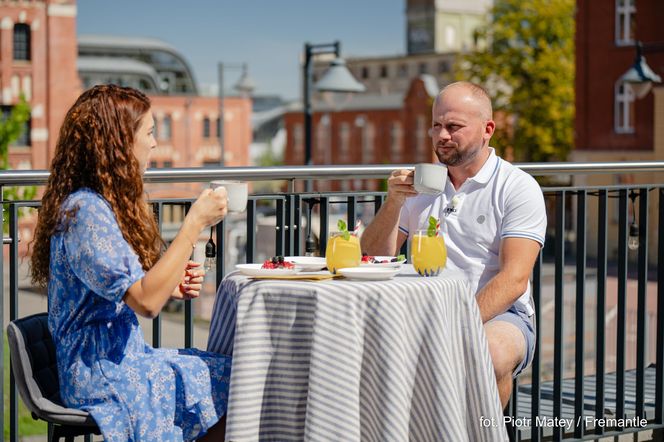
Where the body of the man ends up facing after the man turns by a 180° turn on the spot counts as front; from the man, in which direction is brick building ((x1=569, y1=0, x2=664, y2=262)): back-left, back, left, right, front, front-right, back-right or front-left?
front-left

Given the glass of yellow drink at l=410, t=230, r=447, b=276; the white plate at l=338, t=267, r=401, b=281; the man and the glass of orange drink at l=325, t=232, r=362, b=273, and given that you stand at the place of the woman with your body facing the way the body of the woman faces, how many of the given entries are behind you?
0

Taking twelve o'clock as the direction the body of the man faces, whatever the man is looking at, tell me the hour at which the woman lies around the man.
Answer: The woman is roughly at 12 o'clock from the man.

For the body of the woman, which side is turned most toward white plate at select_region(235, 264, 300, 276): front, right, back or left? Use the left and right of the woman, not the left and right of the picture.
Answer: front

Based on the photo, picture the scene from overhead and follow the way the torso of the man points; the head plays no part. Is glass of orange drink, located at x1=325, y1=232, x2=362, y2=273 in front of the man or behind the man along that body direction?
in front

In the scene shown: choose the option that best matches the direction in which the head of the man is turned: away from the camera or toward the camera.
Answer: toward the camera

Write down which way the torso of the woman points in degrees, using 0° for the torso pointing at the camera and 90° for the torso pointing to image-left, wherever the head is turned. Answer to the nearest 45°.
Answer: approximately 270°

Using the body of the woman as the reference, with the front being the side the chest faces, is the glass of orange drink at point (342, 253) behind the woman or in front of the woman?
in front

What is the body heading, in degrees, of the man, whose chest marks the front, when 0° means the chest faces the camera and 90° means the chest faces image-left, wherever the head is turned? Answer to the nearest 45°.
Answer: approximately 45°

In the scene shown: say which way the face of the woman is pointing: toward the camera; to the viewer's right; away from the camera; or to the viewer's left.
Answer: to the viewer's right

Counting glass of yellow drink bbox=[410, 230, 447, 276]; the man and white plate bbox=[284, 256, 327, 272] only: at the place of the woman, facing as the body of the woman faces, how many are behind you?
0

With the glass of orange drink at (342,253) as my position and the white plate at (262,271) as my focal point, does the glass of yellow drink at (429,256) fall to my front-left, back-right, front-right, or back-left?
back-left

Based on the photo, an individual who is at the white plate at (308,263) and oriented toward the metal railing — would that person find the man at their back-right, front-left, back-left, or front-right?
front-right

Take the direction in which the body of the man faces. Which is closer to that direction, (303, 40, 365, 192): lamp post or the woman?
the woman

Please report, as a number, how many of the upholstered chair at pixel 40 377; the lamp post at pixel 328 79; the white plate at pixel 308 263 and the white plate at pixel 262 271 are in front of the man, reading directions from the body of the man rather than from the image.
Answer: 3

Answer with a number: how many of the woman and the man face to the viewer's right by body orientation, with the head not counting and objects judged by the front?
1

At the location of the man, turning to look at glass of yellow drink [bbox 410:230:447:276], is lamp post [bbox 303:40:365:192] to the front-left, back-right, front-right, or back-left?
back-right

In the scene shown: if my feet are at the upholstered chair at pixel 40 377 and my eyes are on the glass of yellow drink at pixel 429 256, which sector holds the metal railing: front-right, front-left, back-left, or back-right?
front-left
